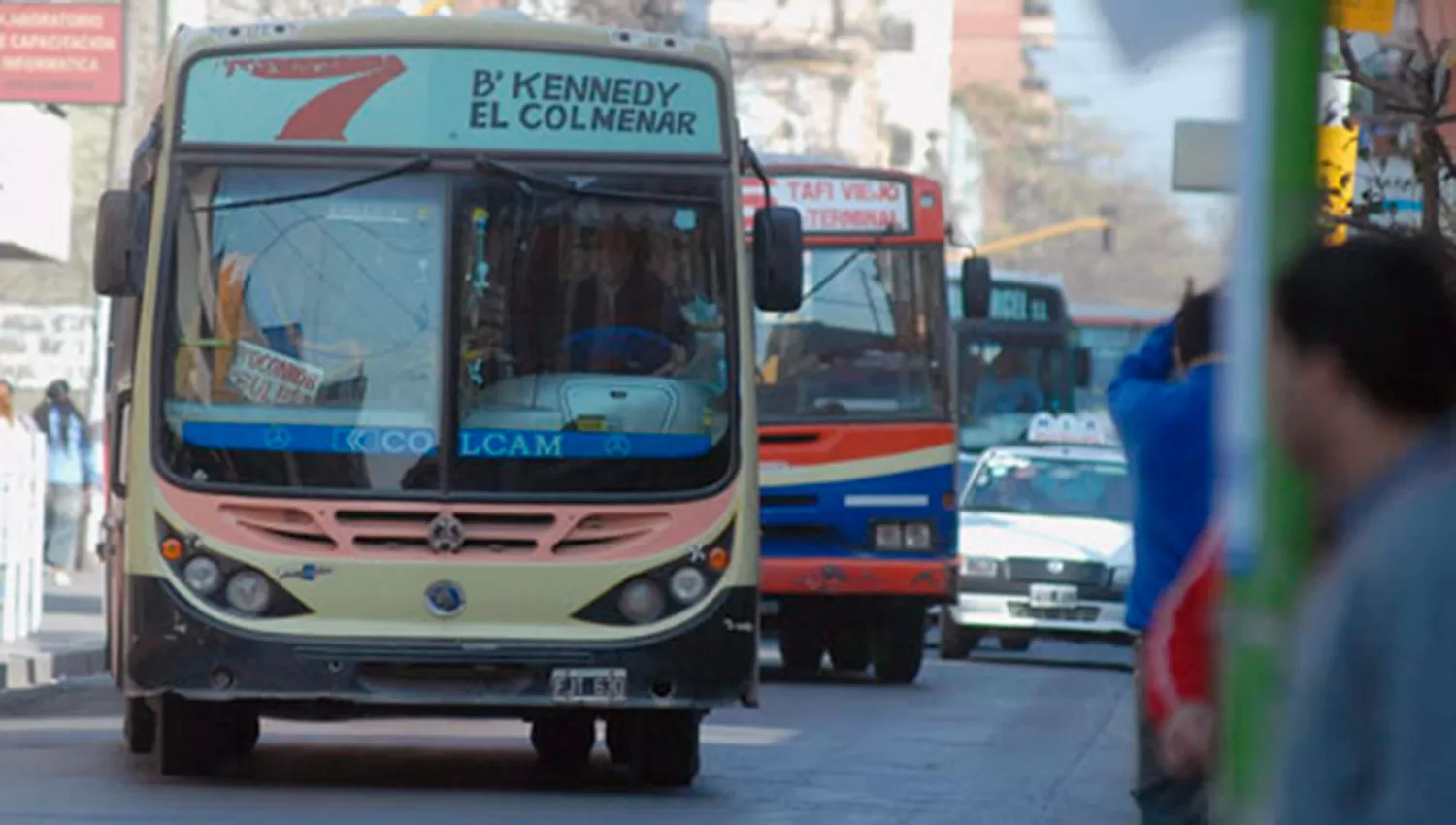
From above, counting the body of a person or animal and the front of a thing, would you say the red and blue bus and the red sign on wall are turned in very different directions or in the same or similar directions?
same or similar directions

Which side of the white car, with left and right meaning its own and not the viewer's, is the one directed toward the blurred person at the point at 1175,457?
front

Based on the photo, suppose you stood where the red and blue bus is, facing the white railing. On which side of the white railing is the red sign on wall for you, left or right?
right

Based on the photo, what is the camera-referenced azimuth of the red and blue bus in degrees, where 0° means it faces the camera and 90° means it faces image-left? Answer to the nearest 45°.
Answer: approximately 0°

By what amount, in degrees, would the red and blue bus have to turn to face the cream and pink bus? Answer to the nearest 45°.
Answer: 0° — it already faces it

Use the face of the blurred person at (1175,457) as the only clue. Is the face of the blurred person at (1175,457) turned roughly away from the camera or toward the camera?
away from the camera

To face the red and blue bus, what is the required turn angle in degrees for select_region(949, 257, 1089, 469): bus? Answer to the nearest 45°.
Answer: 0° — it already faces it

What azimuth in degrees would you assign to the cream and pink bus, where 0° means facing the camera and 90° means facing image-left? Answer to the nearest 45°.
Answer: approximately 0°

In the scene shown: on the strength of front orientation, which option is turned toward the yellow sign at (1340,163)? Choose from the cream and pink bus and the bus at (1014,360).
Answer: the bus

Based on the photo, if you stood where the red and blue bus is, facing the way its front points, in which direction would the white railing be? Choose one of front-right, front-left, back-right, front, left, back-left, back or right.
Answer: right

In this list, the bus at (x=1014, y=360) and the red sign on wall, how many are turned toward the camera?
2

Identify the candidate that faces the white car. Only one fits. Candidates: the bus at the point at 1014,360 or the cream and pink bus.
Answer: the bus

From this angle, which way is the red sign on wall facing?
toward the camera

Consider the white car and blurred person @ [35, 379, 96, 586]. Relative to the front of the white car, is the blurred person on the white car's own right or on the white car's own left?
on the white car's own right

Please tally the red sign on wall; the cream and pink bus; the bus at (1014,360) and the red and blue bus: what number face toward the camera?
4

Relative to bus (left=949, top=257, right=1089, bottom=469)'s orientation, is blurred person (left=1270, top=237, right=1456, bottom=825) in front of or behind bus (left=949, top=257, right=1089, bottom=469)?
in front

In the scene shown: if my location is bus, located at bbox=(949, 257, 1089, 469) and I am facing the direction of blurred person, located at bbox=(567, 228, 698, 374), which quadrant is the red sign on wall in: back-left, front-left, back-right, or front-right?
front-right

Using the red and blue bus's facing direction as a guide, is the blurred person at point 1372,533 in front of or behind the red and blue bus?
in front
